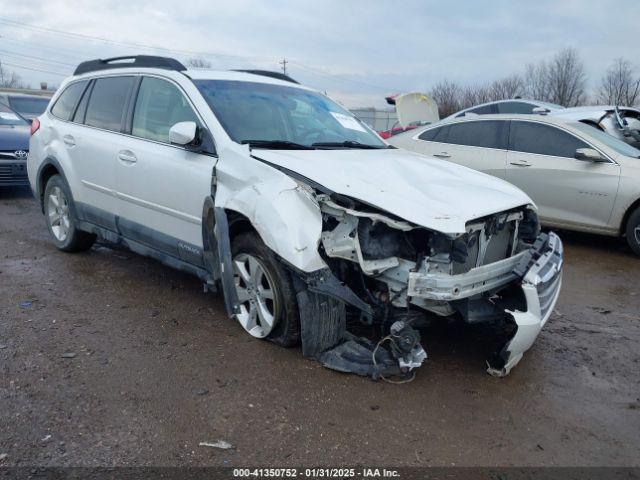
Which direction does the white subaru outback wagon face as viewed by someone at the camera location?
facing the viewer and to the right of the viewer

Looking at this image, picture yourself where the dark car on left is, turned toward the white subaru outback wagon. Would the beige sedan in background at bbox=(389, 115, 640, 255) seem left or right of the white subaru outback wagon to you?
left

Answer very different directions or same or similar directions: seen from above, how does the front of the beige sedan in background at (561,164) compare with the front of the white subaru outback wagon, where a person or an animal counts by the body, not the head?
same or similar directions

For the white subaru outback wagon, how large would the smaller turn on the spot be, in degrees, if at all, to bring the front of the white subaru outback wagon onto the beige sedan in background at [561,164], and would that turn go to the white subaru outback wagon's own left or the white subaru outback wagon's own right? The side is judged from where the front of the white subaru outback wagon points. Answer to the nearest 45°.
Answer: approximately 90° to the white subaru outback wagon's own left

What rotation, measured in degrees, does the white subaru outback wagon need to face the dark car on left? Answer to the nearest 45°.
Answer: approximately 180°

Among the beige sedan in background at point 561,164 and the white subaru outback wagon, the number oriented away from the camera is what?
0
